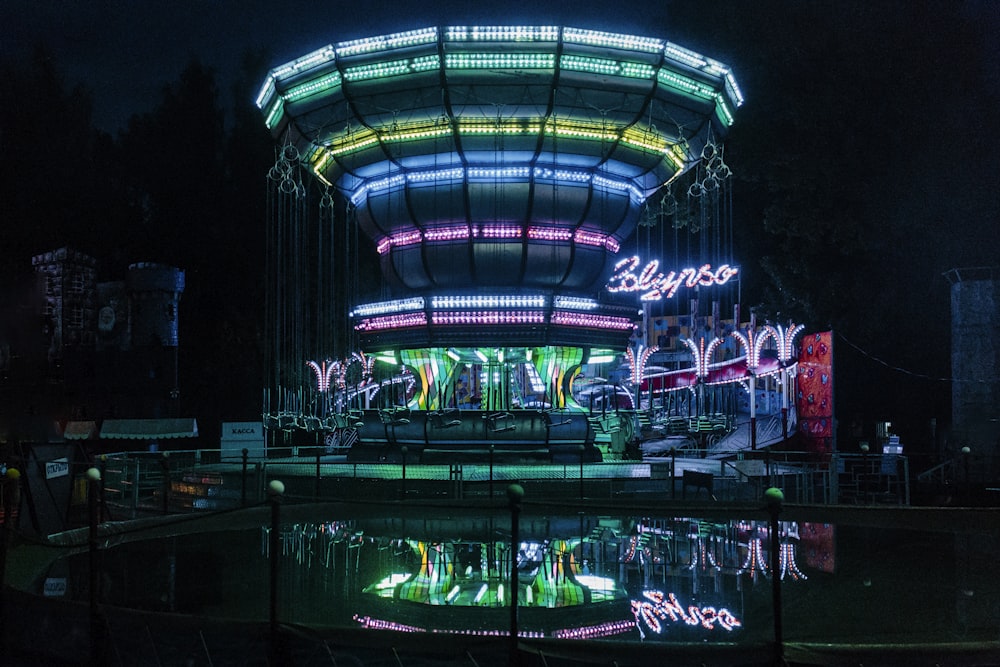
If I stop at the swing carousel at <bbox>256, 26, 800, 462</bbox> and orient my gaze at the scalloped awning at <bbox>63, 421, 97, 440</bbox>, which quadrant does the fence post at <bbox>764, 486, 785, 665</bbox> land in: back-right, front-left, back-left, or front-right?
back-left

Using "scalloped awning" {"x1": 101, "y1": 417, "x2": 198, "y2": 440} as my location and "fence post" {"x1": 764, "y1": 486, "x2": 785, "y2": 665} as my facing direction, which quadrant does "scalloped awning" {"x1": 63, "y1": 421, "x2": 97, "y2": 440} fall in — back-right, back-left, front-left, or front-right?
back-right

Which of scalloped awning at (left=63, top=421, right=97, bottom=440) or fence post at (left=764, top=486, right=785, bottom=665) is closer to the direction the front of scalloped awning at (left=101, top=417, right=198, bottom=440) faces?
the fence post

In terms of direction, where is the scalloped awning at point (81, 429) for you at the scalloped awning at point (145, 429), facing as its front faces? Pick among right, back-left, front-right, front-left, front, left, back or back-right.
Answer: back-right

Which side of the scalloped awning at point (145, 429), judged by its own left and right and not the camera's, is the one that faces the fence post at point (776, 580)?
front

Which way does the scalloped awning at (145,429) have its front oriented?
toward the camera
